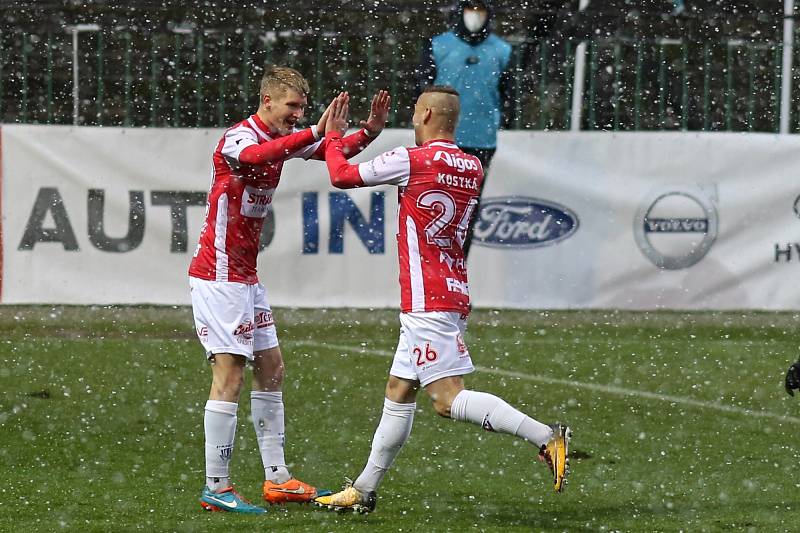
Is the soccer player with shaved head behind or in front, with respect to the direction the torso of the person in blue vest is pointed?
in front

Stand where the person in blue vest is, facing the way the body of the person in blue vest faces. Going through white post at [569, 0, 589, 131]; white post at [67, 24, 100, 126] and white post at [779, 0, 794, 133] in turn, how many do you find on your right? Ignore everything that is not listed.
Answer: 1

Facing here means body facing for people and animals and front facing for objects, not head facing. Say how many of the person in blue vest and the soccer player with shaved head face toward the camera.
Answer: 1

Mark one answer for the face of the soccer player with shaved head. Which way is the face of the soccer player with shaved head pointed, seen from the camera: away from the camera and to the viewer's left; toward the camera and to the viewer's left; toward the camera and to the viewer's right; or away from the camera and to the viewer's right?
away from the camera and to the viewer's left

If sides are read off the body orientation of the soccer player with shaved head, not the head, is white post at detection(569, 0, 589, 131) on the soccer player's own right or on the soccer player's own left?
on the soccer player's own right

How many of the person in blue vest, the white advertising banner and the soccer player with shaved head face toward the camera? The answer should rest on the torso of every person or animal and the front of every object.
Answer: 2

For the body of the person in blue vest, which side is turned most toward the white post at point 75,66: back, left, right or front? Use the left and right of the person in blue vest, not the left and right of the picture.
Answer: right

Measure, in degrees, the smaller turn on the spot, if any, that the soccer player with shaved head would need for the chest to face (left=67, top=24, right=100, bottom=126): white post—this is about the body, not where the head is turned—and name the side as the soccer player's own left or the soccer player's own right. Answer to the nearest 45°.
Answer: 0° — they already face it

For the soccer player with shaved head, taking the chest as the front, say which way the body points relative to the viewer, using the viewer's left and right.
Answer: facing away from the viewer and to the left of the viewer

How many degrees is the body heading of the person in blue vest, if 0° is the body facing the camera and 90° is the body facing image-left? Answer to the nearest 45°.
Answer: approximately 0°

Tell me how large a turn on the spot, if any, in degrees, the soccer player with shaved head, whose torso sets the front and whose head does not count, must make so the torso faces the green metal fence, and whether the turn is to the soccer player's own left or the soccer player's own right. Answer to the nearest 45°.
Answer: approximately 45° to the soccer player's own right

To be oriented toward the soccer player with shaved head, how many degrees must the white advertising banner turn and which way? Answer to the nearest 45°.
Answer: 0° — it already faces them
